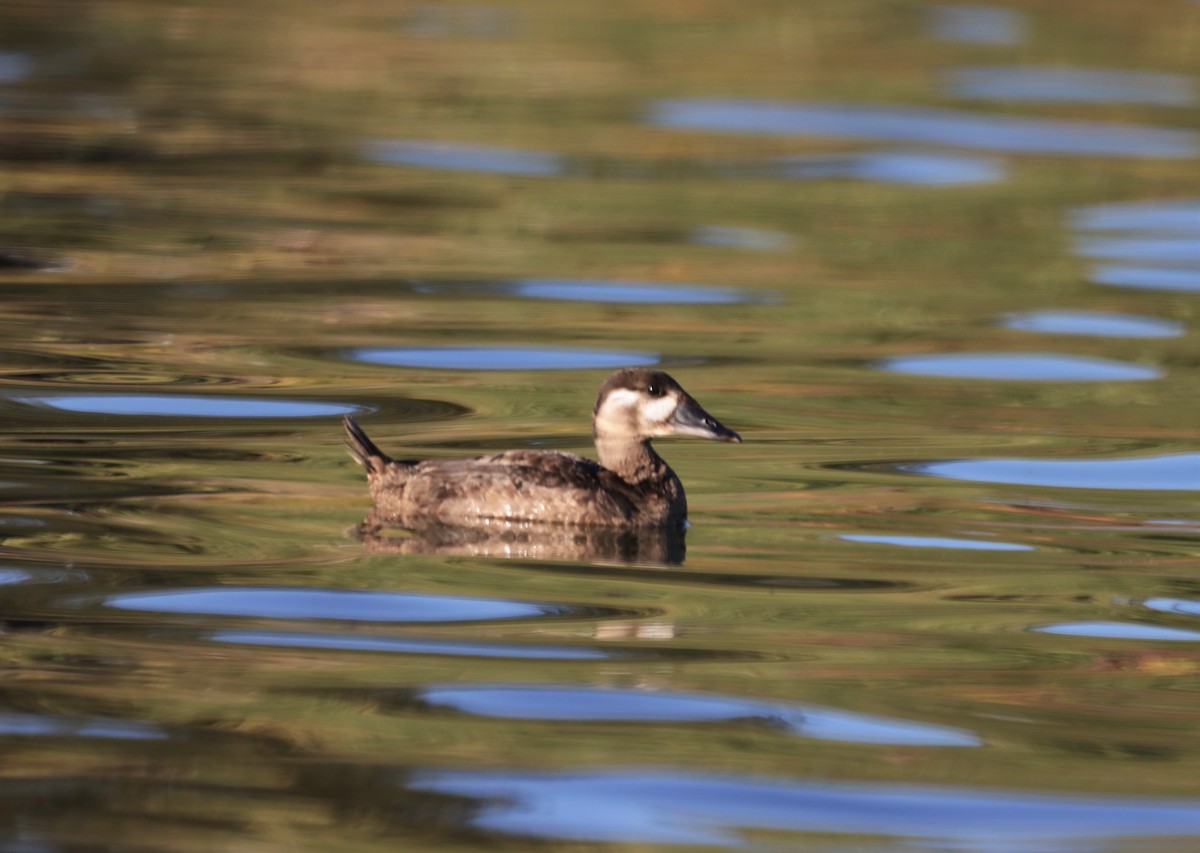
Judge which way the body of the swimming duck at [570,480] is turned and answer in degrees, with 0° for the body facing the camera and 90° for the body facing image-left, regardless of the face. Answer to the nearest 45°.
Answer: approximately 270°
